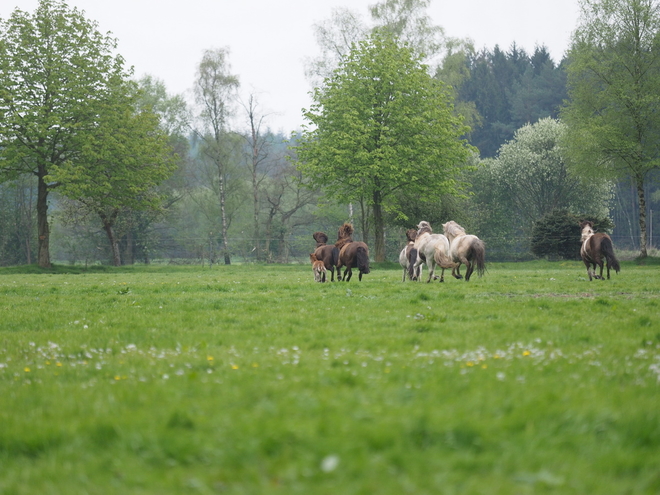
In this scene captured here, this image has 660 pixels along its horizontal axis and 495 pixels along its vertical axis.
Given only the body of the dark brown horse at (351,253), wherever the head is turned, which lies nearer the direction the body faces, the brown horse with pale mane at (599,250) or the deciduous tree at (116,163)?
the deciduous tree

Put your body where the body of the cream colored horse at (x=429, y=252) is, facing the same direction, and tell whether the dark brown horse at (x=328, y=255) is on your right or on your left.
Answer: on your left

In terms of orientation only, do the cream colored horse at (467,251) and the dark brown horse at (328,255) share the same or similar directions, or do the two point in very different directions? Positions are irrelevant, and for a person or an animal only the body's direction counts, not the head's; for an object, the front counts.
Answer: same or similar directions

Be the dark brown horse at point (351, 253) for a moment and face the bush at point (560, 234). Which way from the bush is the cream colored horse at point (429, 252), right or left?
right

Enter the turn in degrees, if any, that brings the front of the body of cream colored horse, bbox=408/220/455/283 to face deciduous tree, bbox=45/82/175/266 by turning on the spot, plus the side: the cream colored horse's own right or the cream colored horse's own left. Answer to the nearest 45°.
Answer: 0° — it already faces it

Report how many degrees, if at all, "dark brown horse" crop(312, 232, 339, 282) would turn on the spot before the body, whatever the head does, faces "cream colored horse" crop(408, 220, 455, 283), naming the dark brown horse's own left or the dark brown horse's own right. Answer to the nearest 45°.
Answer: approximately 135° to the dark brown horse's own right

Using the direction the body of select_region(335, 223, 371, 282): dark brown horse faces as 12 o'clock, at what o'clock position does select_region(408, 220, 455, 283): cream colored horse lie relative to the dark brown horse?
The cream colored horse is roughly at 4 o'clock from the dark brown horse.

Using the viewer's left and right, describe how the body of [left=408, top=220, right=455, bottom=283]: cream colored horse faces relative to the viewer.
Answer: facing away from the viewer and to the left of the viewer

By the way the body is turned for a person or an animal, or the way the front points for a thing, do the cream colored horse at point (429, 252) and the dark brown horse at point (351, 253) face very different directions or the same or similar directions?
same or similar directions

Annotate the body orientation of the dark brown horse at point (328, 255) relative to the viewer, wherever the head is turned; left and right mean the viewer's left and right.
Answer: facing away from the viewer and to the left of the viewer

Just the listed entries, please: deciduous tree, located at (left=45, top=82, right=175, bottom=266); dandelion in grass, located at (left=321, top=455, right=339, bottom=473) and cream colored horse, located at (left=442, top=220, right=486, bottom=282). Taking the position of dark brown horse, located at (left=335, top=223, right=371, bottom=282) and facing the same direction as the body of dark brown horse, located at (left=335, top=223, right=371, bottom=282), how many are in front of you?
1

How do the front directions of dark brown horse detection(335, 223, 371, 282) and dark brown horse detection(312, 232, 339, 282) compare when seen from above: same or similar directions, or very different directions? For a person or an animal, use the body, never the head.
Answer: same or similar directions

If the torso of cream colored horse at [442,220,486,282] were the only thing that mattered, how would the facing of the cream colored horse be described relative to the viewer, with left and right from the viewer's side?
facing away from the viewer and to the left of the viewer

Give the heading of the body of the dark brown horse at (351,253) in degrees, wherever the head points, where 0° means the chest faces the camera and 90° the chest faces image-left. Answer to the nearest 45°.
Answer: approximately 135°

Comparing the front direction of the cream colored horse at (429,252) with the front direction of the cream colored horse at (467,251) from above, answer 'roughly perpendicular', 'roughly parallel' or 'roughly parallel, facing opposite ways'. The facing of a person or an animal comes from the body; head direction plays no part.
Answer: roughly parallel
